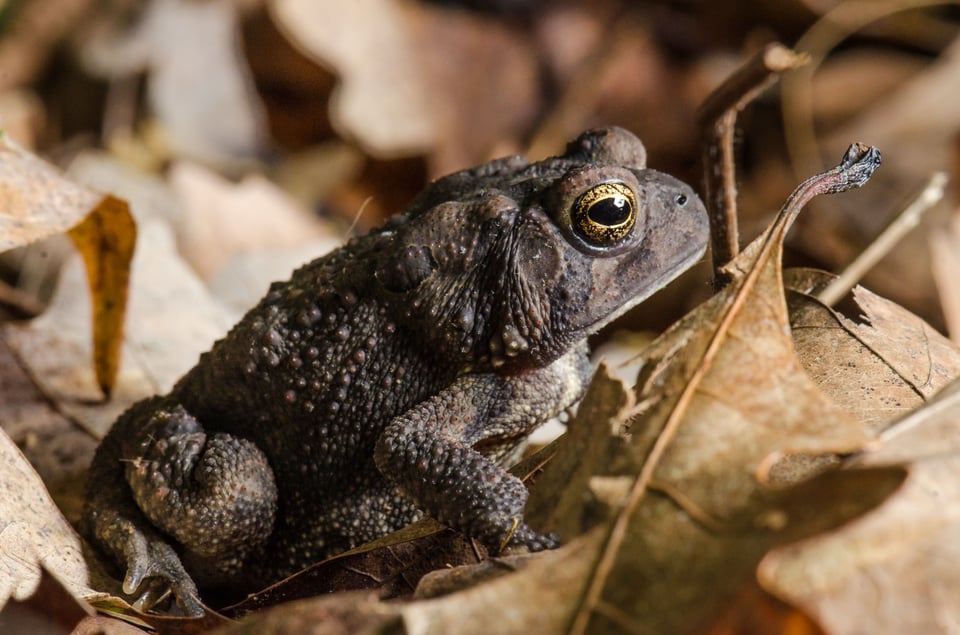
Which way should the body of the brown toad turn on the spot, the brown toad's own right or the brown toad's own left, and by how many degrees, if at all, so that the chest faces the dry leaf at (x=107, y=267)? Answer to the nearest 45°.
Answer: approximately 135° to the brown toad's own left

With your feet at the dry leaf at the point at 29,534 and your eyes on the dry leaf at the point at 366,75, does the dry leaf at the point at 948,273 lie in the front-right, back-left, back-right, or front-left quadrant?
front-right

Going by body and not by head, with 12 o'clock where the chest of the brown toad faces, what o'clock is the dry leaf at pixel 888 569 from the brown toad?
The dry leaf is roughly at 2 o'clock from the brown toad.

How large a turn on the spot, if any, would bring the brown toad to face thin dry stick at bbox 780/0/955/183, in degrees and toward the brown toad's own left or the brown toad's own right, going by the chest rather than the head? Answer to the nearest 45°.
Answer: approximately 45° to the brown toad's own left

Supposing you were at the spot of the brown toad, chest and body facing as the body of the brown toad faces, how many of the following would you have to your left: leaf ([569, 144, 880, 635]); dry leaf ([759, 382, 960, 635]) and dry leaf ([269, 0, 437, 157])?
1

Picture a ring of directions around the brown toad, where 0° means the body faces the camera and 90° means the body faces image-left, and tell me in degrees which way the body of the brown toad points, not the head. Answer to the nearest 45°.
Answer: approximately 270°

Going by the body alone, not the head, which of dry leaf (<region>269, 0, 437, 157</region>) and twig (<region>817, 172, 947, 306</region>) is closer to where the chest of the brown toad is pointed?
the twig

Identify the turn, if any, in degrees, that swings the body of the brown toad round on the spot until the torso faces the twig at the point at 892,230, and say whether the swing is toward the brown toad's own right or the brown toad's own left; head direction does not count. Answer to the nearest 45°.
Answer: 0° — it already faces it

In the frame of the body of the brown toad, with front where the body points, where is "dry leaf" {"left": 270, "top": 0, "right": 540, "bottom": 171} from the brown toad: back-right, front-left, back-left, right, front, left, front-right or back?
left

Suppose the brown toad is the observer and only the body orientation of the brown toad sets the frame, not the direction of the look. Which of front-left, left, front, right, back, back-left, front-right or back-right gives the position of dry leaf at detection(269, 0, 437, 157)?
left

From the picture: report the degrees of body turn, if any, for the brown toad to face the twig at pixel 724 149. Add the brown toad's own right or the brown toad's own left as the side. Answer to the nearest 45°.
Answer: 0° — it already faces it
